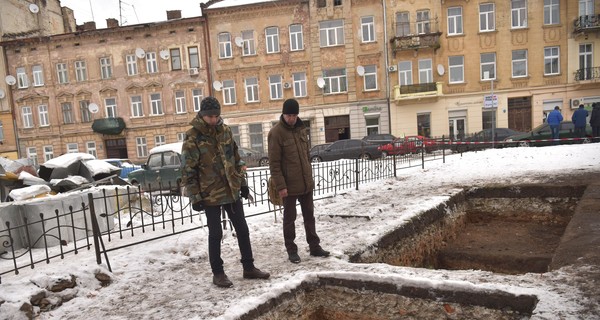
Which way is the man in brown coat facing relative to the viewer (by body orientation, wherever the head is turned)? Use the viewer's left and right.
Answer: facing the viewer and to the right of the viewer

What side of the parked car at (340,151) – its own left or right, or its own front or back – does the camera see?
left

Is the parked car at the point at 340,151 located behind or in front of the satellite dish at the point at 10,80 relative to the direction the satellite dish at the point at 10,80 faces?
in front

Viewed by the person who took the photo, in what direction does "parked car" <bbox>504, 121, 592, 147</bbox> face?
facing to the left of the viewer

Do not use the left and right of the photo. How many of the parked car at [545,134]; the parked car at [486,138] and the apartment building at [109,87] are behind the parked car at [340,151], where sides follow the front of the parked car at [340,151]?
2

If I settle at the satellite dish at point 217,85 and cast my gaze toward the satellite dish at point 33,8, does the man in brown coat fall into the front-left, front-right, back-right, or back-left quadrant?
back-left

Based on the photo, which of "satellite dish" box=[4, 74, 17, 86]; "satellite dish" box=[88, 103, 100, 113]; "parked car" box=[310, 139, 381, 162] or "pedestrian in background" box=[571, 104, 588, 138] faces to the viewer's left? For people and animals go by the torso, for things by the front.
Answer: the parked car

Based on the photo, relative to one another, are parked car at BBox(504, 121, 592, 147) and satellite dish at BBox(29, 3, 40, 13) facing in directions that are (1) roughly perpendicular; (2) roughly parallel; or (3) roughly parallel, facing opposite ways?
roughly perpendicular

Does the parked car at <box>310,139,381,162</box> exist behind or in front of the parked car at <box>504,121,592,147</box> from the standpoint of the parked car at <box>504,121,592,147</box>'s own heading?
in front

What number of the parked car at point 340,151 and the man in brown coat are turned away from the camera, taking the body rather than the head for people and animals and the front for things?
0

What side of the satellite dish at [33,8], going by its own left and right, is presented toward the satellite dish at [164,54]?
left
